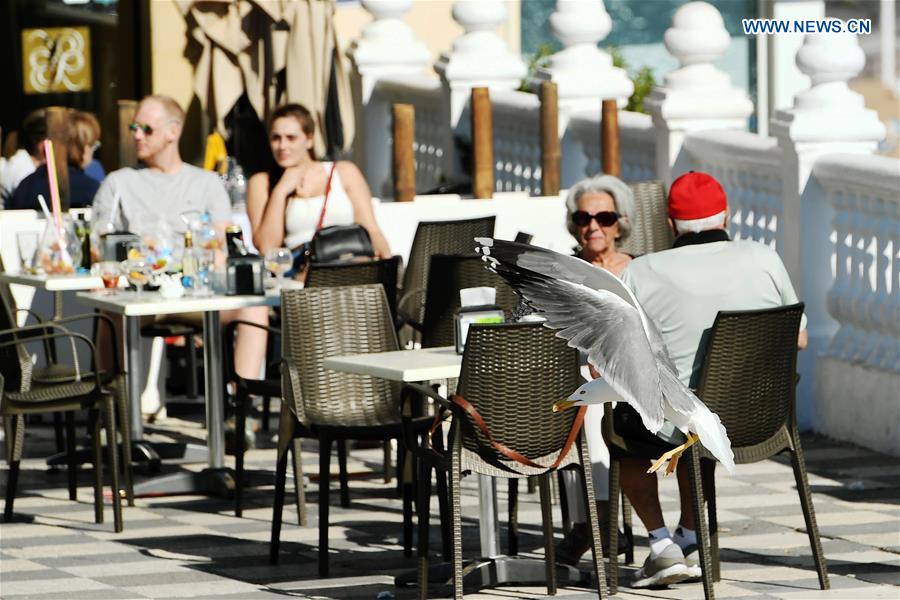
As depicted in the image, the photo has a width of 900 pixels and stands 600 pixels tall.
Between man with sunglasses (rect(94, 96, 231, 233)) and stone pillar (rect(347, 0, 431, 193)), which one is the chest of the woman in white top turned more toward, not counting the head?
the man with sunglasses

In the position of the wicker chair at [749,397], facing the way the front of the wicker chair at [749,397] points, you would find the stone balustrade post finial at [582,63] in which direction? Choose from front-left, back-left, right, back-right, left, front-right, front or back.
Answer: front-right

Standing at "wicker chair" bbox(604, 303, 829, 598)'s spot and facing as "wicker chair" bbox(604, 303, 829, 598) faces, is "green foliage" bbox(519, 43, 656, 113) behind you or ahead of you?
ahead

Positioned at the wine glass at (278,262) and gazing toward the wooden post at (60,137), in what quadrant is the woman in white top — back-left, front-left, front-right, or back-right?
front-right

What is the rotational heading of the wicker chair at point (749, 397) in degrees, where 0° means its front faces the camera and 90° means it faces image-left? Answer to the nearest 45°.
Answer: approximately 135°

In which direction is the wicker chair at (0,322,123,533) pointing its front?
to the viewer's right

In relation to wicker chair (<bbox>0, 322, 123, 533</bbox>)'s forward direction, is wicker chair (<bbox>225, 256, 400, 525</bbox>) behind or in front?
in front

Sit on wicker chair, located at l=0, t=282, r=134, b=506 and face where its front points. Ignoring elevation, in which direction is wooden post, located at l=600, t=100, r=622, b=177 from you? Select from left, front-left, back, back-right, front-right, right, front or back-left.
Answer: front-left

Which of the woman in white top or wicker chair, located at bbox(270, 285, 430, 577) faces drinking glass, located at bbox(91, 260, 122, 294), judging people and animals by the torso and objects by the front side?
the woman in white top
